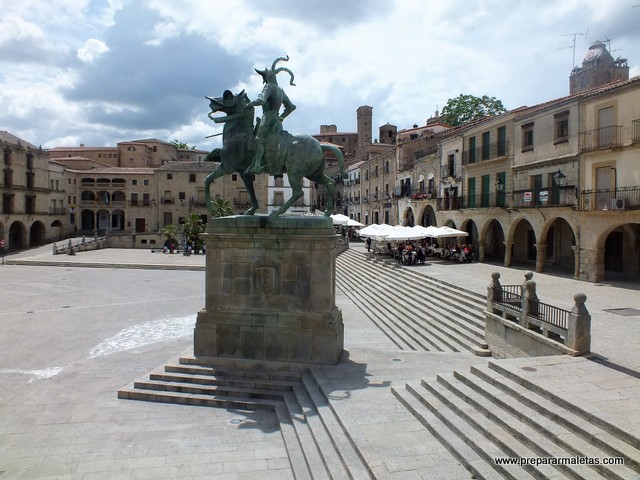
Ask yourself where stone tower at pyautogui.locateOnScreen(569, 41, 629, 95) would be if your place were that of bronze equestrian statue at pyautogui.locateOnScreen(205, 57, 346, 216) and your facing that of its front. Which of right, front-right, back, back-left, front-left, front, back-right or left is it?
back-right

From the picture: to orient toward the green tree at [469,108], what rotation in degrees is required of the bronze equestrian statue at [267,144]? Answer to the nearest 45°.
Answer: approximately 135° to its right

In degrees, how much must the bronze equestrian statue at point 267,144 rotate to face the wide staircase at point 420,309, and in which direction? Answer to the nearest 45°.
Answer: approximately 135° to its right

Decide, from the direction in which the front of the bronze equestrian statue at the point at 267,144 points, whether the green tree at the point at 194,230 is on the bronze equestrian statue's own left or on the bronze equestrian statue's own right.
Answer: on the bronze equestrian statue's own right

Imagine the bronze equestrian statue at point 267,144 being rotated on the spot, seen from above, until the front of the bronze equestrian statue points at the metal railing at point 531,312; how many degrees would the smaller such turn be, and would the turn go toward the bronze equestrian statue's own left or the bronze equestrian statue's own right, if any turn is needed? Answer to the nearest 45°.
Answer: approximately 180°

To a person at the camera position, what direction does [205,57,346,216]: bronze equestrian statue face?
facing to the left of the viewer

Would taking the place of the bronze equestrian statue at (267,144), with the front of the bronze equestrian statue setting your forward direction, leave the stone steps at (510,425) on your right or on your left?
on your left

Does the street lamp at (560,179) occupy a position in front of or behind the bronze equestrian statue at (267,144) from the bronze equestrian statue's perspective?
behind

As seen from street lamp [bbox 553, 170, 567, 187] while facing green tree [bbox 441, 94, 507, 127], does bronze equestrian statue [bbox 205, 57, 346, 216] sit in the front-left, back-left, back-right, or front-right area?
back-left

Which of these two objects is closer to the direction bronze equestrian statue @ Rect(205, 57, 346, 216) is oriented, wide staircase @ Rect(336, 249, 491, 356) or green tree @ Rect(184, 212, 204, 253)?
the green tree
